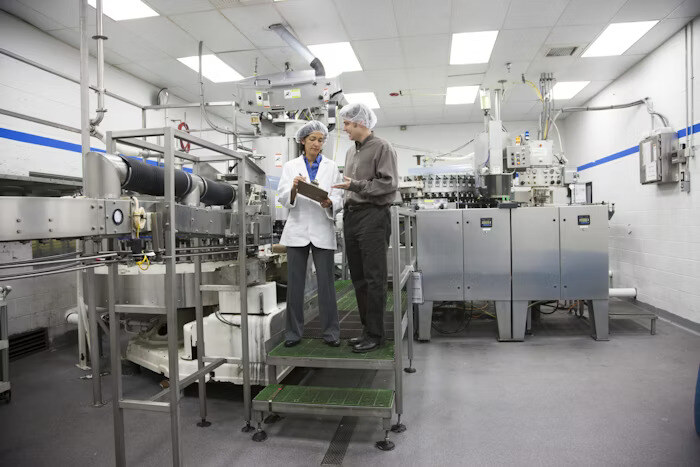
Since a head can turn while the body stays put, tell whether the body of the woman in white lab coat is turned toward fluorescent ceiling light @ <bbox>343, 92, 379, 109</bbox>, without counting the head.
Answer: no

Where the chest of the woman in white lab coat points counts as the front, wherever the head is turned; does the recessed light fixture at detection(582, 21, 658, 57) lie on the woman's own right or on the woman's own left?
on the woman's own left

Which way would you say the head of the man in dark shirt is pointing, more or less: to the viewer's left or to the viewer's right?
to the viewer's left

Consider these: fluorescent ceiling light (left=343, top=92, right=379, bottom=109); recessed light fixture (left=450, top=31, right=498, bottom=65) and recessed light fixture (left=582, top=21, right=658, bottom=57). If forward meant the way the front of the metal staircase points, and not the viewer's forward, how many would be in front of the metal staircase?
0

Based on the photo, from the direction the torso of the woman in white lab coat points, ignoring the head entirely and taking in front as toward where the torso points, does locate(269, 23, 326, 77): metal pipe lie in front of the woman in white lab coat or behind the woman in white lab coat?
behind

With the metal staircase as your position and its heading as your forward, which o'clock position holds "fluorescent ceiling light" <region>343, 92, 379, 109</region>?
The fluorescent ceiling light is roughly at 6 o'clock from the metal staircase.

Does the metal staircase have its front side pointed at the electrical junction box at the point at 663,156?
no

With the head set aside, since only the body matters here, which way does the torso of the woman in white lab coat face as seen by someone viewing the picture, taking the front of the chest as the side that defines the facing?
toward the camera

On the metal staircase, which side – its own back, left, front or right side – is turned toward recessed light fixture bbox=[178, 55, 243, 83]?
back

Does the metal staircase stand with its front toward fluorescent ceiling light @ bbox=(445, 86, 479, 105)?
no

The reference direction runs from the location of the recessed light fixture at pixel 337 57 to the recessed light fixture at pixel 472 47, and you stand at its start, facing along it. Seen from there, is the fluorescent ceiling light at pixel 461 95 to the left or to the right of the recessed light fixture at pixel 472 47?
left
